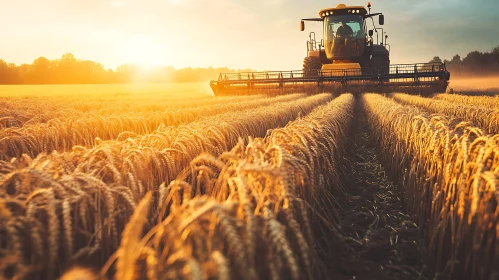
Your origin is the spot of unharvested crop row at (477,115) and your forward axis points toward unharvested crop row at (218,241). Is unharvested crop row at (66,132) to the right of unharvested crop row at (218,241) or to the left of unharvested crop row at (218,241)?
right

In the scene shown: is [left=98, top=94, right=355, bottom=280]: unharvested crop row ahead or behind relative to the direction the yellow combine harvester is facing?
ahead

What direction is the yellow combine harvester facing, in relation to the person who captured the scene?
facing the viewer

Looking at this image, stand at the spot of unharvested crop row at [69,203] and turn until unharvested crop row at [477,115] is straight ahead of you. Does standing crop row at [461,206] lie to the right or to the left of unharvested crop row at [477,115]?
right

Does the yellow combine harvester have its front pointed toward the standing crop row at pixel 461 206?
yes

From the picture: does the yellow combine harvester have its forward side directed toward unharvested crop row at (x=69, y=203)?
yes

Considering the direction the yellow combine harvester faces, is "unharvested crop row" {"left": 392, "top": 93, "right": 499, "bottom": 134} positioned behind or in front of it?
in front

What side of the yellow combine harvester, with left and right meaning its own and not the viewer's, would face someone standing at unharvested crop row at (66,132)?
front
